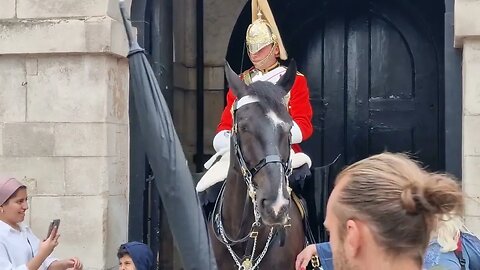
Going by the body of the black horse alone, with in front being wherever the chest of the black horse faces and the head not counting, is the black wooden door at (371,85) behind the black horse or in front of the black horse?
behind

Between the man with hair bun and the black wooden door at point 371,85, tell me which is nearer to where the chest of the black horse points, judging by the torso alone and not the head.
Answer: the man with hair bun

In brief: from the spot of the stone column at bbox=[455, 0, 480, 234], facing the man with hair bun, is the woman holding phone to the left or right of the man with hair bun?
right

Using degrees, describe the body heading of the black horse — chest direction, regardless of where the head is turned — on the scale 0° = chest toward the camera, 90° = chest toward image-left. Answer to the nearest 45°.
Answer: approximately 0°

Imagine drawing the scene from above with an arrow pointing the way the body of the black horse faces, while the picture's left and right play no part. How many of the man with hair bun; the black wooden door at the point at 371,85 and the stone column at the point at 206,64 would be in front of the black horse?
1

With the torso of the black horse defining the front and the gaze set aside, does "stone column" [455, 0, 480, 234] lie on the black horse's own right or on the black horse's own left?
on the black horse's own left

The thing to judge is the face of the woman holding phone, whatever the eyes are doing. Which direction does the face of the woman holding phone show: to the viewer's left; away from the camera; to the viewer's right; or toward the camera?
to the viewer's right

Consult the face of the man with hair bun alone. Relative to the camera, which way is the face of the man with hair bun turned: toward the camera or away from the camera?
away from the camera

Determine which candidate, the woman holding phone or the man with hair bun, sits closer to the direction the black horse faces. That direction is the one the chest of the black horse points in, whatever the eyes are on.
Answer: the man with hair bun

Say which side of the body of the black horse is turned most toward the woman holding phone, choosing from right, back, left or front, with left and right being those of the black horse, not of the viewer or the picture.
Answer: right

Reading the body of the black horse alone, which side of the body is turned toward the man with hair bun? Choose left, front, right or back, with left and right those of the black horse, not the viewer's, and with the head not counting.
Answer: front
